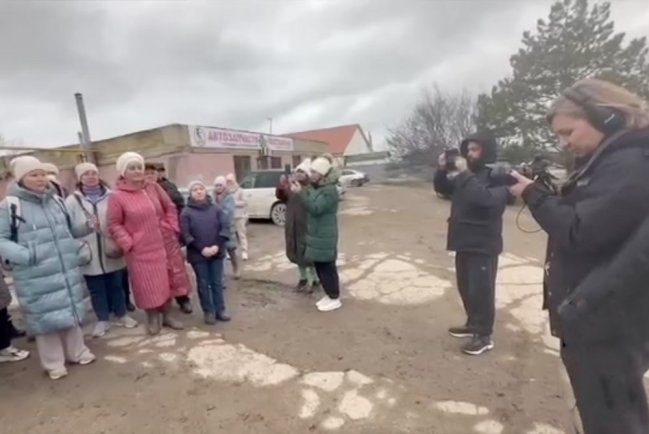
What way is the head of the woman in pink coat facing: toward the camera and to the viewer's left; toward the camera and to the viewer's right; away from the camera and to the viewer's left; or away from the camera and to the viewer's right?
toward the camera and to the viewer's right

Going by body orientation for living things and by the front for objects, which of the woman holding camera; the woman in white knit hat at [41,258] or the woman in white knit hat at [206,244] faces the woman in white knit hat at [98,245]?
the woman holding camera

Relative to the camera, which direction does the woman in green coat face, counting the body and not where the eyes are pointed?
to the viewer's left

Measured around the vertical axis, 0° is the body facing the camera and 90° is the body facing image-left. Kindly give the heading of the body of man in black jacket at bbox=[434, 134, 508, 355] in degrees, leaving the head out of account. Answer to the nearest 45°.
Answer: approximately 45°

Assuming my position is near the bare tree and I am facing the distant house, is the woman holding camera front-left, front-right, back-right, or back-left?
back-left

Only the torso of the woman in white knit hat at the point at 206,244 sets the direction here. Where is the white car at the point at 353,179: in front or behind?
behind

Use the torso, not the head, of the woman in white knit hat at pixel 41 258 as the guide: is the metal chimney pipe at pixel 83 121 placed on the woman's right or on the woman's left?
on the woman's left

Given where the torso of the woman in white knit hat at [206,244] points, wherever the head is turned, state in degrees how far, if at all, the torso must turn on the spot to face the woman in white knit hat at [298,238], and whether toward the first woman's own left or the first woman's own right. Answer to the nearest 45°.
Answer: approximately 135° to the first woman's own left

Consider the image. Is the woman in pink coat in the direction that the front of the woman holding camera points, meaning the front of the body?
yes

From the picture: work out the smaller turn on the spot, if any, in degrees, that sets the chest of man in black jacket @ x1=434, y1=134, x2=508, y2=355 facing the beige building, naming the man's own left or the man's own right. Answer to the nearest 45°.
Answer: approximately 90° to the man's own right
